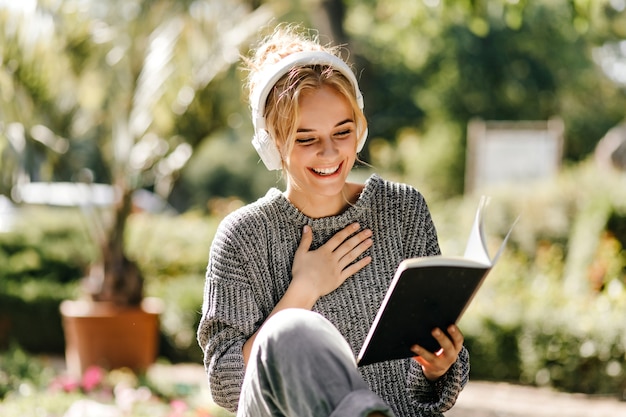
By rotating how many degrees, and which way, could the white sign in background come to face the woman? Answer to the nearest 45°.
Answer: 0° — it already faces them

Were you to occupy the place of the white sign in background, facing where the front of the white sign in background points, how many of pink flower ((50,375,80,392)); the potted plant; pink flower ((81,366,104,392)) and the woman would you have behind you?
0

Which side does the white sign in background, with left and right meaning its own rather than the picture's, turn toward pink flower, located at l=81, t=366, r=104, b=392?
front

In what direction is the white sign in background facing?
toward the camera

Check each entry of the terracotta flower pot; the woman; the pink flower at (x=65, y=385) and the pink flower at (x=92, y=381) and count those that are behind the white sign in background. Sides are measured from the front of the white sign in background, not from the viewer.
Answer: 0

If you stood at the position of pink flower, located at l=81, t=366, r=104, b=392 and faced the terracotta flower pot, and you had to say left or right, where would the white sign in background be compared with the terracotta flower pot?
right

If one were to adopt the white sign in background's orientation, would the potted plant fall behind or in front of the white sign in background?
in front

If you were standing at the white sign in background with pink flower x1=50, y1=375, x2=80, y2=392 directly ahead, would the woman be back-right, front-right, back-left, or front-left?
front-left

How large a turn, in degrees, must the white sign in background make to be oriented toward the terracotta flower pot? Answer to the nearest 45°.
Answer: approximately 45° to its right

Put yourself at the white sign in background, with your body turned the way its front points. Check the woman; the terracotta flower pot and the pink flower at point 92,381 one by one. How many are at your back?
0

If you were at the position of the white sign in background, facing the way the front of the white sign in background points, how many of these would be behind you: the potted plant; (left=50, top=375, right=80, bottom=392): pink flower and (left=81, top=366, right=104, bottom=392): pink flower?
0

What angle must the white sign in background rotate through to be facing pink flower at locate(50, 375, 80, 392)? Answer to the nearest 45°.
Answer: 0° — it already faces it
